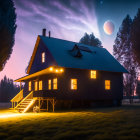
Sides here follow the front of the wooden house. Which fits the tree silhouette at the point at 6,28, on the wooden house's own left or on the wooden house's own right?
on the wooden house's own right

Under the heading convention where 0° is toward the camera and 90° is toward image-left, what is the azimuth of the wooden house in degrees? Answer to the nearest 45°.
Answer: approximately 45°

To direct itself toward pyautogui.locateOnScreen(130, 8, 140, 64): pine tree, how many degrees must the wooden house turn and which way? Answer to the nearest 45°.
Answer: approximately 180°

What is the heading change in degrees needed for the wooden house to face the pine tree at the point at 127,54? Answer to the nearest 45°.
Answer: approximately 180°
